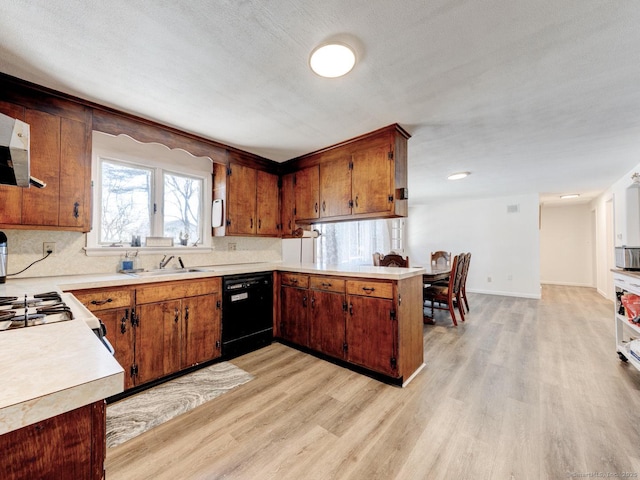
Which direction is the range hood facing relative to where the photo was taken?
to the viewer's right

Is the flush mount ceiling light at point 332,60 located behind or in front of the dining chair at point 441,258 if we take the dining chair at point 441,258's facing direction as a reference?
in front

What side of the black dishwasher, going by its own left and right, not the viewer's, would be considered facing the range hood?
right

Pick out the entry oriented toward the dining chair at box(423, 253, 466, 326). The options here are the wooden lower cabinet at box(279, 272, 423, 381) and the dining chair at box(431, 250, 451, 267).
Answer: the dining chair at box(431, 250, 451, 267)

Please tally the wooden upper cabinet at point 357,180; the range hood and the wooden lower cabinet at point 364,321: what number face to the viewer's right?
1

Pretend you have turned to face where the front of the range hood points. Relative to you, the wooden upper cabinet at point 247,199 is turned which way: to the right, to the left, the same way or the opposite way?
to the right

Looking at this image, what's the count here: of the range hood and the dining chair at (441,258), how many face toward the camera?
1

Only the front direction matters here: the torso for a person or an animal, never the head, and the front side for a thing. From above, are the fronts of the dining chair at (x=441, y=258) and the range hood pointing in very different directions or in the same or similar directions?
very different directions

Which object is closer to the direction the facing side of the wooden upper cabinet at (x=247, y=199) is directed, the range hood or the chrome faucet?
the range hood

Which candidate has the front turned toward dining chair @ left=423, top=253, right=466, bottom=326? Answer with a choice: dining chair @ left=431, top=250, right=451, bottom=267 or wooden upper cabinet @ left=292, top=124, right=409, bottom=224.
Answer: dining chair @ left=431, top=250, right=451, bottom=267

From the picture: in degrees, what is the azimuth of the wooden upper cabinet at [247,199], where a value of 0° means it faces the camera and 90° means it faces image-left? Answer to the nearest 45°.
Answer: approximately 315°

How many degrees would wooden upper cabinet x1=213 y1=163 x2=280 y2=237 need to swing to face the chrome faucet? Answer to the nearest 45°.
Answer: approximately 135° to its right

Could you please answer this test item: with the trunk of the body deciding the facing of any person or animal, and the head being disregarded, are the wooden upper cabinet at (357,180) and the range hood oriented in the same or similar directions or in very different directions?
very different directions

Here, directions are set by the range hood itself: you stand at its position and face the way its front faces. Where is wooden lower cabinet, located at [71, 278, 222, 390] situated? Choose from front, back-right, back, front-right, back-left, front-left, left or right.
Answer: front-left

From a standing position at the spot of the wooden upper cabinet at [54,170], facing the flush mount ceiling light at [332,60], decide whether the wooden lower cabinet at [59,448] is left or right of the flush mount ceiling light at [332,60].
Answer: right
